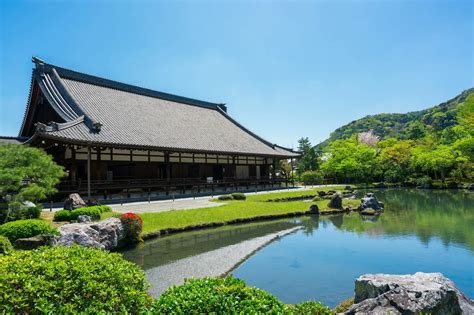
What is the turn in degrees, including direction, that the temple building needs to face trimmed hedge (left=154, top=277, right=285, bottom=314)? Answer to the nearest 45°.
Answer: approximately 45° to its right

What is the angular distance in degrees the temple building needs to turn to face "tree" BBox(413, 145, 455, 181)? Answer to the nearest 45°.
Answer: approximately 45° to its left

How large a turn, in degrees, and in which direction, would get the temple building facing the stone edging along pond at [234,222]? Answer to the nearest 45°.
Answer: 0° — it already faces it

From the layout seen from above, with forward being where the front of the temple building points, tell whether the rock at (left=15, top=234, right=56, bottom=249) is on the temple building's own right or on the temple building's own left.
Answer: on the temple building's own right

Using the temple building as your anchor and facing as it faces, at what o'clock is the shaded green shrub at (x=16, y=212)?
The shaded green shrub is roughly at 2 o'clock from the temple building.

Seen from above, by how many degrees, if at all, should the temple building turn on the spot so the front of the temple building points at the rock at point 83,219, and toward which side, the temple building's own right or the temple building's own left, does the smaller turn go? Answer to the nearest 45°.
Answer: approximately 45° to the temple building's own right

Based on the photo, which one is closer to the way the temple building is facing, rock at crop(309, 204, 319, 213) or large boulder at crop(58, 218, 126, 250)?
the rock

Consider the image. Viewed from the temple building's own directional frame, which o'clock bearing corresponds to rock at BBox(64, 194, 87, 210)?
The rock is roughly at 2 o'clock from the temple building.

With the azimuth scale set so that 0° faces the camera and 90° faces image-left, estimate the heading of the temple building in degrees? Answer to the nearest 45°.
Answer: approximately 315°

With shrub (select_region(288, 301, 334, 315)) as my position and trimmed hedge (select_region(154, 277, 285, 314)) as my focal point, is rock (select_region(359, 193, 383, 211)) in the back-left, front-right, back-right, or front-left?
back-right

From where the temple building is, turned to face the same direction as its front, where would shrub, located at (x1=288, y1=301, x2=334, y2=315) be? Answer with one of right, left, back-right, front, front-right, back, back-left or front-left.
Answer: front-right

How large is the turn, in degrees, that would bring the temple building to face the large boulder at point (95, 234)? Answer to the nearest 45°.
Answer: approximately 45° to its right

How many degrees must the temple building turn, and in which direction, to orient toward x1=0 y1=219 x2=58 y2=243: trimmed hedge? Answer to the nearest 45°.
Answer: approximately 45° to its right

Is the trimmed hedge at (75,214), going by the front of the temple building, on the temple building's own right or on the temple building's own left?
on the temple building's own right

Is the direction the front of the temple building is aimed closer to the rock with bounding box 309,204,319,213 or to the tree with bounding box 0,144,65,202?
the rock
